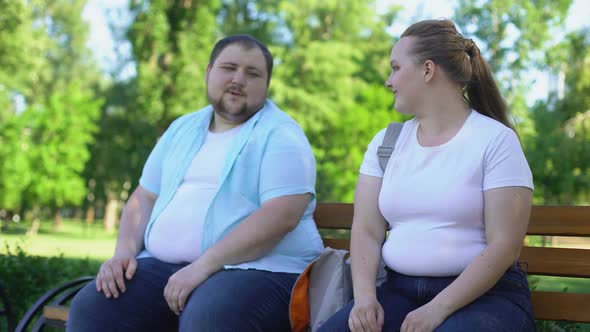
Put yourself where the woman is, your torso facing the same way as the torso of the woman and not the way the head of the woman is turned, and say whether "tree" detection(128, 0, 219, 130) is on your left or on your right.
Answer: on your right

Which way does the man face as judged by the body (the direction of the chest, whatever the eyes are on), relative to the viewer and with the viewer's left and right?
facing the viewer and to the left of the viewer

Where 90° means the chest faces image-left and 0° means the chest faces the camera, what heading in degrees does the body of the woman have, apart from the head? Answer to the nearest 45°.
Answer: approximately 45°

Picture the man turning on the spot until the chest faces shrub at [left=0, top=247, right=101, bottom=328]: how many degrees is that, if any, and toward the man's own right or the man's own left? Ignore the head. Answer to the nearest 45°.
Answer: approximately 90° to the man's own right

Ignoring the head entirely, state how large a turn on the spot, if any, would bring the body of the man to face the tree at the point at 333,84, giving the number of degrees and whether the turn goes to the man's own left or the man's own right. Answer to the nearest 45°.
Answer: approximately 135° to the man's own right

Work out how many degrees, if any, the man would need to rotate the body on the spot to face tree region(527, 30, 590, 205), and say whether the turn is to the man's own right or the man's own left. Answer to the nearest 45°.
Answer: approximately 180°

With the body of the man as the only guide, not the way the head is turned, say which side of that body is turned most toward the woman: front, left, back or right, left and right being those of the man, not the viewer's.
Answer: left

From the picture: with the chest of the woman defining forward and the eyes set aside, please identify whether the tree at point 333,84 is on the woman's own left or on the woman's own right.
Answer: on the woman's own right

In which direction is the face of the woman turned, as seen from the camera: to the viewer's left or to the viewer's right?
to the viewer's left

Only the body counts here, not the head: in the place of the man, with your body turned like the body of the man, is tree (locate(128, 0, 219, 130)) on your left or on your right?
on your right

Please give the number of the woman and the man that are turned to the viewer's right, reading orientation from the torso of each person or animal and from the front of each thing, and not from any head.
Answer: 0

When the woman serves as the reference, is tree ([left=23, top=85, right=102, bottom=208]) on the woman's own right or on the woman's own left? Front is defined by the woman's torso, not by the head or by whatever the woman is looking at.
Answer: on the woman's own right

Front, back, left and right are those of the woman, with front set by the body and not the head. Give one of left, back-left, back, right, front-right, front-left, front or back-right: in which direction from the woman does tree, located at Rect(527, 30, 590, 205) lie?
back-right
